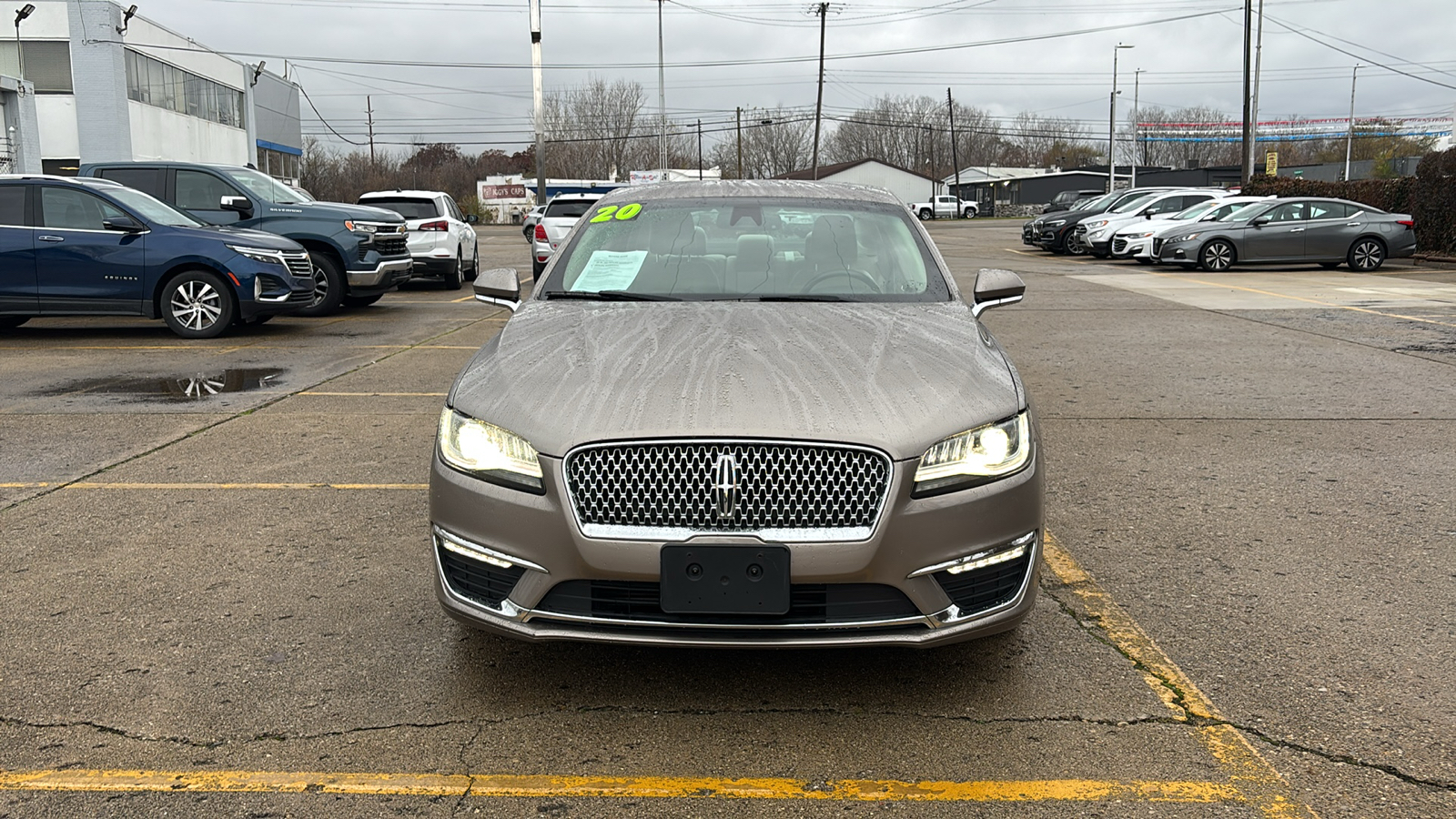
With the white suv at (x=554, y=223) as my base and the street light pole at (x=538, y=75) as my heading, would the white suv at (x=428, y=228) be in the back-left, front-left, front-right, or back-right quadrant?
back-left

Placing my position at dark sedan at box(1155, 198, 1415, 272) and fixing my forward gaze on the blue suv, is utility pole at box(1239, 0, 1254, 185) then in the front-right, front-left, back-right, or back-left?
back-right

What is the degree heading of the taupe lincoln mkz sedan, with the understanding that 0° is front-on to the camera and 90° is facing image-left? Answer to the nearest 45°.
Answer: approximately 0°

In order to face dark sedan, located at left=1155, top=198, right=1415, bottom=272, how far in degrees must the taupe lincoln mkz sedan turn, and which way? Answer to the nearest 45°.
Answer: approximately 135° to its left

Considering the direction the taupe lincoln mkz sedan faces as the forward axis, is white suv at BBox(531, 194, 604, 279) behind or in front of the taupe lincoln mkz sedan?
behind

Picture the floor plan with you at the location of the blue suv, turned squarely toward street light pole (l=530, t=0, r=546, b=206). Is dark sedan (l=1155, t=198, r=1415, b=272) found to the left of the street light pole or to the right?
right

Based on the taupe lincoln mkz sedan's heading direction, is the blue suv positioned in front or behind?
behind

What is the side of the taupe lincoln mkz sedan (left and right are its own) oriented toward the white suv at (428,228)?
back

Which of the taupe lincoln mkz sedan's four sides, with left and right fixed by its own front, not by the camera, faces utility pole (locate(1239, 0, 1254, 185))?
back

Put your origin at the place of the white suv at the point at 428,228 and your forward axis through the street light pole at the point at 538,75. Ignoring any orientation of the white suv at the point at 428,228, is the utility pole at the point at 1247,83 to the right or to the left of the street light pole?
right

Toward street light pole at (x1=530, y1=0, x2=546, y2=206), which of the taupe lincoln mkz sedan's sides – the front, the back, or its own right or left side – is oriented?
back
